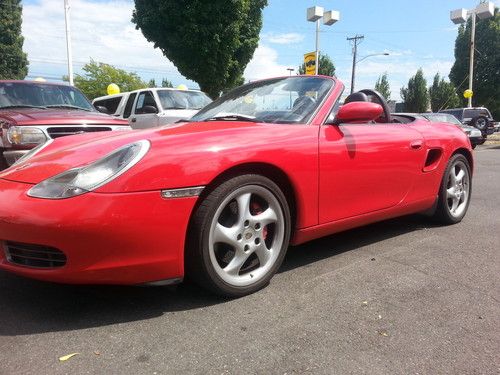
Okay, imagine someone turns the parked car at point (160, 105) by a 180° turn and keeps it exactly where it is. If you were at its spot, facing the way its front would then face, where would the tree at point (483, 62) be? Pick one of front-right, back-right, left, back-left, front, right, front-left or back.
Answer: right

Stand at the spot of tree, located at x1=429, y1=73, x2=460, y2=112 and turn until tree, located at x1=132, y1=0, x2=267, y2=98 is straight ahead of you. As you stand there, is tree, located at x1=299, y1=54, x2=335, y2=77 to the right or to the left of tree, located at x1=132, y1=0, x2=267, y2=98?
right

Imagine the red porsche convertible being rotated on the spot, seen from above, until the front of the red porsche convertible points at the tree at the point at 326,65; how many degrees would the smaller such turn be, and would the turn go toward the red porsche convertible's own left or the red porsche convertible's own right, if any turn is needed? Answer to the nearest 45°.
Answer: approximately 135° to the red porsche convertible's own right

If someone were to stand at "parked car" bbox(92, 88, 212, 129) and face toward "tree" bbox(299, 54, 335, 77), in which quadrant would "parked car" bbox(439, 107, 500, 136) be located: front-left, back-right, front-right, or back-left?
front-right

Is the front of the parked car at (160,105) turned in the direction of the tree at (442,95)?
no

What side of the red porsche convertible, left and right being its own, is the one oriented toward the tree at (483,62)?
back

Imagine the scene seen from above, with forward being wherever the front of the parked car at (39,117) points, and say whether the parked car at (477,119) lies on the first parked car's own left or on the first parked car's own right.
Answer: on the first parked car's own left

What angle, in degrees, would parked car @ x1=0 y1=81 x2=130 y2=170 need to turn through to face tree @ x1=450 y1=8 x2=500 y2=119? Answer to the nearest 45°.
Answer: approximately 90° to its left

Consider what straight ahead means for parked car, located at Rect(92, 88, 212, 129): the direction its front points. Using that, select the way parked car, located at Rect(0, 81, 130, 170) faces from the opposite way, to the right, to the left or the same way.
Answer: the same way

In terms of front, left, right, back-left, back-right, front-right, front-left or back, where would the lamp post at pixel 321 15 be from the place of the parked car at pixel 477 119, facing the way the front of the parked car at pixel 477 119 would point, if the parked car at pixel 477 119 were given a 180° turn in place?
right

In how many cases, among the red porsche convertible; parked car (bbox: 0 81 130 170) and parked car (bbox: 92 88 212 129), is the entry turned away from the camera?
0

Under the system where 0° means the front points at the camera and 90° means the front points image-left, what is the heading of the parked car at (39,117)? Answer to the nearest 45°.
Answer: approximately 315°

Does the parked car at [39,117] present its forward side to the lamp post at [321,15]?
no

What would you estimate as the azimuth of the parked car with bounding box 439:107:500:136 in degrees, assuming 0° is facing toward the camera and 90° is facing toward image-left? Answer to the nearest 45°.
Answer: approximately 135°

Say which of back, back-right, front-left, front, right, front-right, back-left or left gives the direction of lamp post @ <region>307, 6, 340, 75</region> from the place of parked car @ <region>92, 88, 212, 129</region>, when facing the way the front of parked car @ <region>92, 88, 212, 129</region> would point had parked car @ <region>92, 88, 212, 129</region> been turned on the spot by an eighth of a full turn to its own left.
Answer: front-left

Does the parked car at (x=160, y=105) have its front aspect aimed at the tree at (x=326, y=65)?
no

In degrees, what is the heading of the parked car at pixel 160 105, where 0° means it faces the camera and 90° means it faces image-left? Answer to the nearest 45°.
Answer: approximately 315°

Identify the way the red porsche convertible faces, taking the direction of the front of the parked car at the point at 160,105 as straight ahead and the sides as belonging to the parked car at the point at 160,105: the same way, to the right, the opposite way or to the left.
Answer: to the right

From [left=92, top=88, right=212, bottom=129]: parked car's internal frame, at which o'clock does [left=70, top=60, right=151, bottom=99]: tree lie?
The tree is roughly at 7 o'clock from the parked car.
